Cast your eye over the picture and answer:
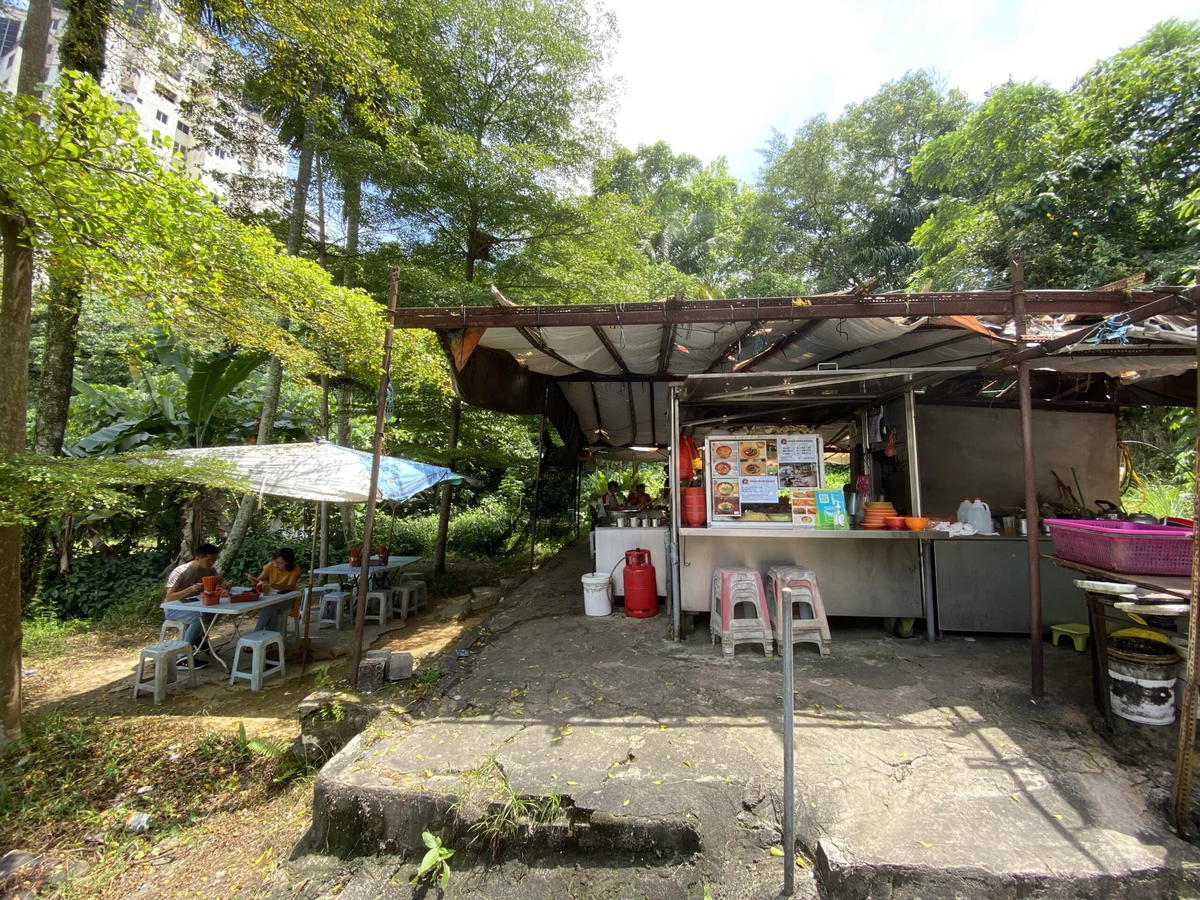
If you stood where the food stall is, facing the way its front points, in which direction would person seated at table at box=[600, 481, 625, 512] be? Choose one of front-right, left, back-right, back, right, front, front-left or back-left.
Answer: back-right

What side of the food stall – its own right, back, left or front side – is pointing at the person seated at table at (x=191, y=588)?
right

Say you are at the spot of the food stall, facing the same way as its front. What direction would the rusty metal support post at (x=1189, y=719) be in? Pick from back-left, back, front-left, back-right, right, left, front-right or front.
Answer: front-left

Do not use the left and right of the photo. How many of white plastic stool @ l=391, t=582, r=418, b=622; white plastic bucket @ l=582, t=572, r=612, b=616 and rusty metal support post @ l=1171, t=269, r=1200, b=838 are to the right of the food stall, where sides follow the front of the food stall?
2

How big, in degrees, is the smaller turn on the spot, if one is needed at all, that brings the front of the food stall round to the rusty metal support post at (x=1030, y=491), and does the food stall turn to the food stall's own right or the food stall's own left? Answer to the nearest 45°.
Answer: approximately 45° to the food stall's own left

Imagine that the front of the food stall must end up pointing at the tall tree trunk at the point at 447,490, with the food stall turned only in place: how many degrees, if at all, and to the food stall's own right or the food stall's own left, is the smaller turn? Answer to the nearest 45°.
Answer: approximately 90° to the food stall's own right

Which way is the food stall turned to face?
toward the camera

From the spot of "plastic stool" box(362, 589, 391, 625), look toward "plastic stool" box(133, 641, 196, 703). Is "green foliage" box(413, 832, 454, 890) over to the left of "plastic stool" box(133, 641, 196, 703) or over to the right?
left

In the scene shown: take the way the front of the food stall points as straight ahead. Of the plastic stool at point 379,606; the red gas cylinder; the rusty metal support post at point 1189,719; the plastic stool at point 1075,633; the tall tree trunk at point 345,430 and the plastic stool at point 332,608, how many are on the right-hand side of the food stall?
4

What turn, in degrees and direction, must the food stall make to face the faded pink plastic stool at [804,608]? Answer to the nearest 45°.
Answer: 0° — it already faces it

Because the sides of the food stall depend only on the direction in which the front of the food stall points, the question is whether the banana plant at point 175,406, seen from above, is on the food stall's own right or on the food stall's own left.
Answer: on the food stall's own right

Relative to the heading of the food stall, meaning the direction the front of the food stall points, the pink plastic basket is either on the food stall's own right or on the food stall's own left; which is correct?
on the food stall's own left

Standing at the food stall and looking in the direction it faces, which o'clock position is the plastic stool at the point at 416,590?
The plastic stool is roughly at 3 o'clock from the food stall.

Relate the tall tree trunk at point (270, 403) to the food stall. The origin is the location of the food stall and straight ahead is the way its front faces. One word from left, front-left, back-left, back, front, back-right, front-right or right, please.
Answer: right

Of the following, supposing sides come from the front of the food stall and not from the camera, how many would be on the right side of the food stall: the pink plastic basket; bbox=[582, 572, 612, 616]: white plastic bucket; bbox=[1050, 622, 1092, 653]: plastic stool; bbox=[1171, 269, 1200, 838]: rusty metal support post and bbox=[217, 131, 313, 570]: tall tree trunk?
2

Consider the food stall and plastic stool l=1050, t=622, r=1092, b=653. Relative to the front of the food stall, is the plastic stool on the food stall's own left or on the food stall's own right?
on the food stall's own left
